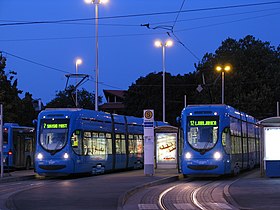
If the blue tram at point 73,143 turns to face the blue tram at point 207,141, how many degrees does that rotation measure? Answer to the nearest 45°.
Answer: approximately 135° to its left

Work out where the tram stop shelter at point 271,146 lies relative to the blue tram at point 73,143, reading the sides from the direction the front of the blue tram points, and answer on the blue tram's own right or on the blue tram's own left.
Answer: on the blue tram's own left

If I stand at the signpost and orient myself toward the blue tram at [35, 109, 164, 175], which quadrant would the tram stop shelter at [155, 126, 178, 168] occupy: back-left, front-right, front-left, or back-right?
back-right

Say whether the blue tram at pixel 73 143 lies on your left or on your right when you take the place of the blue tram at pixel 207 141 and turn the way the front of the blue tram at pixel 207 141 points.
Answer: on your right

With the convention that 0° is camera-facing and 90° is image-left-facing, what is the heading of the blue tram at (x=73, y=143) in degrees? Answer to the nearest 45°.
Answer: approximately 45°

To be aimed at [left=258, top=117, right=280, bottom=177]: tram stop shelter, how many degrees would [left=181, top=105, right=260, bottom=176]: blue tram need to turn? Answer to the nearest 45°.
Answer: approximately 135° to its left

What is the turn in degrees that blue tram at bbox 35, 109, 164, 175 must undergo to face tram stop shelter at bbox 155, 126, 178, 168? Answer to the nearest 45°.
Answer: approximately 180°

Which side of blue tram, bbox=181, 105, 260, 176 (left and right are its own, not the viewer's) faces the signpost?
right

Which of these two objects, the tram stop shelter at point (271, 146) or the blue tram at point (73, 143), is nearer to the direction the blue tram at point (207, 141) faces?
the blue tram

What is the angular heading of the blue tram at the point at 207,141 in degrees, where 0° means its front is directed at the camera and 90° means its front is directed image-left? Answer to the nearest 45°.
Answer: approximately 45°
